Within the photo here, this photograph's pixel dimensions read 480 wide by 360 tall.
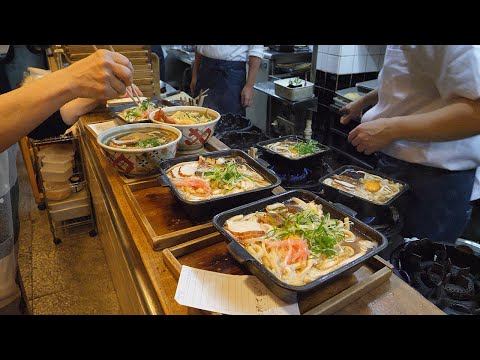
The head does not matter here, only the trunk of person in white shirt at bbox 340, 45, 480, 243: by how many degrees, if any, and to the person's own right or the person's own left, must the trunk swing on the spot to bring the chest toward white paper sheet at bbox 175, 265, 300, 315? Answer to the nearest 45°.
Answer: approximately 90° to the person's own left

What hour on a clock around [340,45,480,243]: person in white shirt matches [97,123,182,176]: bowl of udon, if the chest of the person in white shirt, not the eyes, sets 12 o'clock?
The bowl of udon is roughly at 11 o'clock from the person in white shirt.

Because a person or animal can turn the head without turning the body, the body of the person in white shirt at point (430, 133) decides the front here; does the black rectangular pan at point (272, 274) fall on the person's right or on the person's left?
on the person's left

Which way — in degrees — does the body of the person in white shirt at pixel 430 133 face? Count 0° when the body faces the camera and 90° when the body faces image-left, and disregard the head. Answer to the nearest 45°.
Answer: approximately 90°

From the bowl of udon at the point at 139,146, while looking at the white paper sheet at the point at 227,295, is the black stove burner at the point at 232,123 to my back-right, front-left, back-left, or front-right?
back-left

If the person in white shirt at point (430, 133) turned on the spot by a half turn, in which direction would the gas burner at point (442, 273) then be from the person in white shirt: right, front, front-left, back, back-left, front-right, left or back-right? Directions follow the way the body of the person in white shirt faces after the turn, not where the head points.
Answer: right

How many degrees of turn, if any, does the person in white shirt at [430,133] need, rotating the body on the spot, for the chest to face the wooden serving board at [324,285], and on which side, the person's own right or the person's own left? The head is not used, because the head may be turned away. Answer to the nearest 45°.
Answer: approximately 90° to the person's own left

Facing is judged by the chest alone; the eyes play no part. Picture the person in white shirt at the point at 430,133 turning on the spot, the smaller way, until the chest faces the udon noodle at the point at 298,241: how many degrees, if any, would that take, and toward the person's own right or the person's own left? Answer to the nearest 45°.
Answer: approximately 90° to the person's own left

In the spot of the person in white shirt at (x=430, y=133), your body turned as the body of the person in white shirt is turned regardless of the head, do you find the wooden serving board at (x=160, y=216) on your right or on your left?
on your left
